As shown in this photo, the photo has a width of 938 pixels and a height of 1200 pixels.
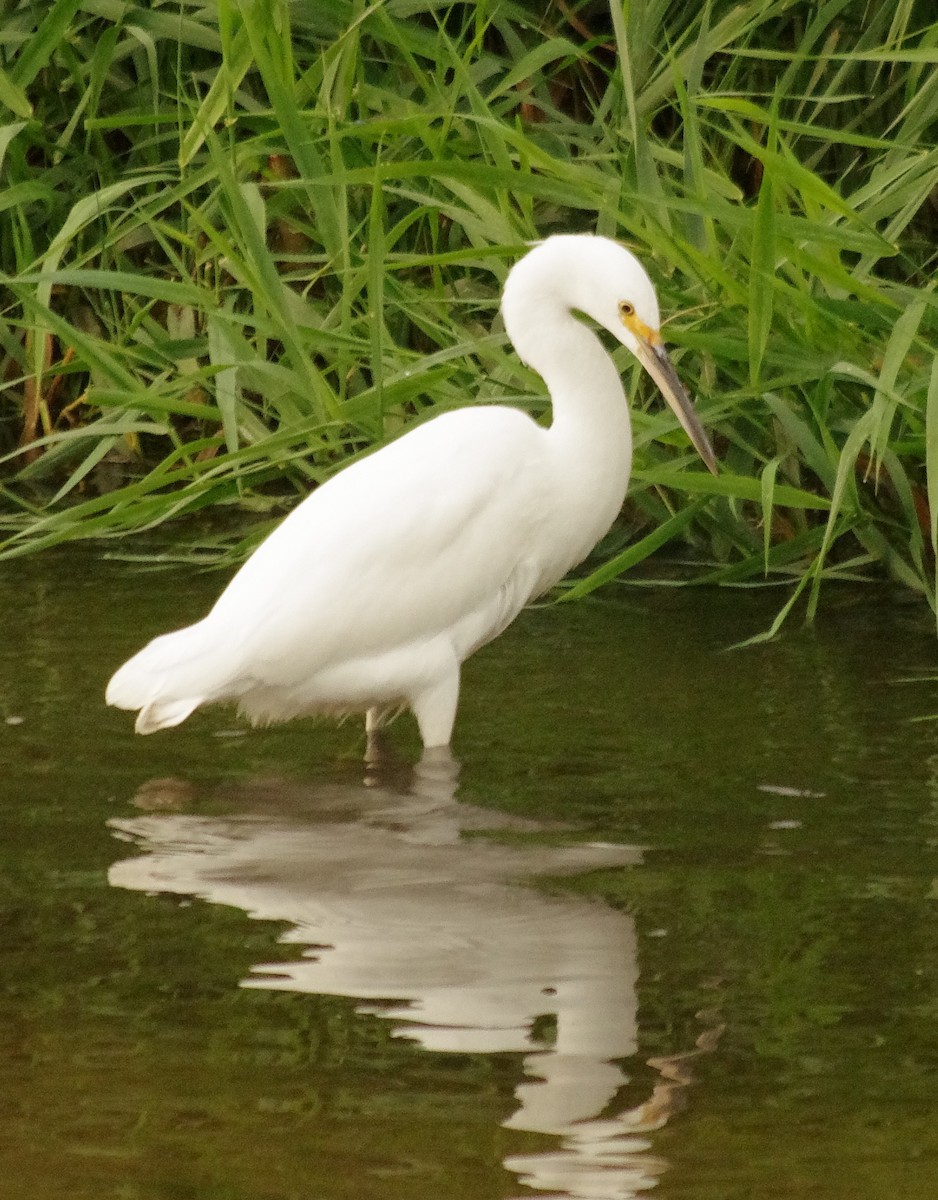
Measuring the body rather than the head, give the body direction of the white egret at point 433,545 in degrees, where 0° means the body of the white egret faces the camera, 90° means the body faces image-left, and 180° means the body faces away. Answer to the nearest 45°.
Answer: approximately 270°
